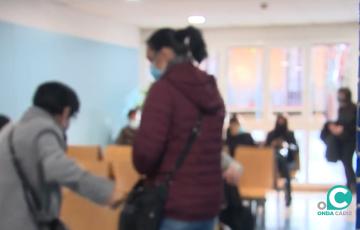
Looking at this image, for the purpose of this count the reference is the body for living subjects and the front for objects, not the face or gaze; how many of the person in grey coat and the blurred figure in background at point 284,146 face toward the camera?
1

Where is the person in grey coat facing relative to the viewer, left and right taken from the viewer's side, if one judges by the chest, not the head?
facing away from the viewer and to the right of the viewer

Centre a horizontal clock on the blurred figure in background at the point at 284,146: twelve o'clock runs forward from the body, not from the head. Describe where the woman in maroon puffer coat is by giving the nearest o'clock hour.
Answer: The woman in maroon puffer coat is roughly at 12 o'clock from the blurred figure in background.

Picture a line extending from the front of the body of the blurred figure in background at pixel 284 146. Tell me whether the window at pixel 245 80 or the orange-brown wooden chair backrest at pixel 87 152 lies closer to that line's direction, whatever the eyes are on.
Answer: the orange-brown wooden chair backrest

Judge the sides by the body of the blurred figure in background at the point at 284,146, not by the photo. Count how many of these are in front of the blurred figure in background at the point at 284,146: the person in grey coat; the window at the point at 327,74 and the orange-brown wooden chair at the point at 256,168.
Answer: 2

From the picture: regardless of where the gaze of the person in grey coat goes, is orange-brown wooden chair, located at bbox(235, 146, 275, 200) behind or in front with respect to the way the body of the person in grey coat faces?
in front

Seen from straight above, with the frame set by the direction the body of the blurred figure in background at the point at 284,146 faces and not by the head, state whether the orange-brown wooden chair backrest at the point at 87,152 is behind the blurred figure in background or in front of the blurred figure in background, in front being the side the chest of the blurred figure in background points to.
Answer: in front

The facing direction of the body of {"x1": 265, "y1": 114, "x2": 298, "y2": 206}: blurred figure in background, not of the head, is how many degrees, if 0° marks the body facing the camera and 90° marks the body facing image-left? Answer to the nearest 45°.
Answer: approximately 0°

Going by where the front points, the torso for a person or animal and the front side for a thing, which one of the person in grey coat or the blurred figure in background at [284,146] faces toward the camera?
the blurred figure in background

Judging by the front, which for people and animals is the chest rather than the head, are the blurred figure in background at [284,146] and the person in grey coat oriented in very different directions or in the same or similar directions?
very different directions

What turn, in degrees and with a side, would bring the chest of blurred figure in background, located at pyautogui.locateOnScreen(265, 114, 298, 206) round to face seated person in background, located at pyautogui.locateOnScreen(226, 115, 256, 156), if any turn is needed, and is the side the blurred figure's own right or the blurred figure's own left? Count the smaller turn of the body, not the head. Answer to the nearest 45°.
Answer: approximately 45° to the blurred figure's own right

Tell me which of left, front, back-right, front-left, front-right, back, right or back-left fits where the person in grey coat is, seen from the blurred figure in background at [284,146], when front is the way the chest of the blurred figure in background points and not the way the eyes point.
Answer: front
